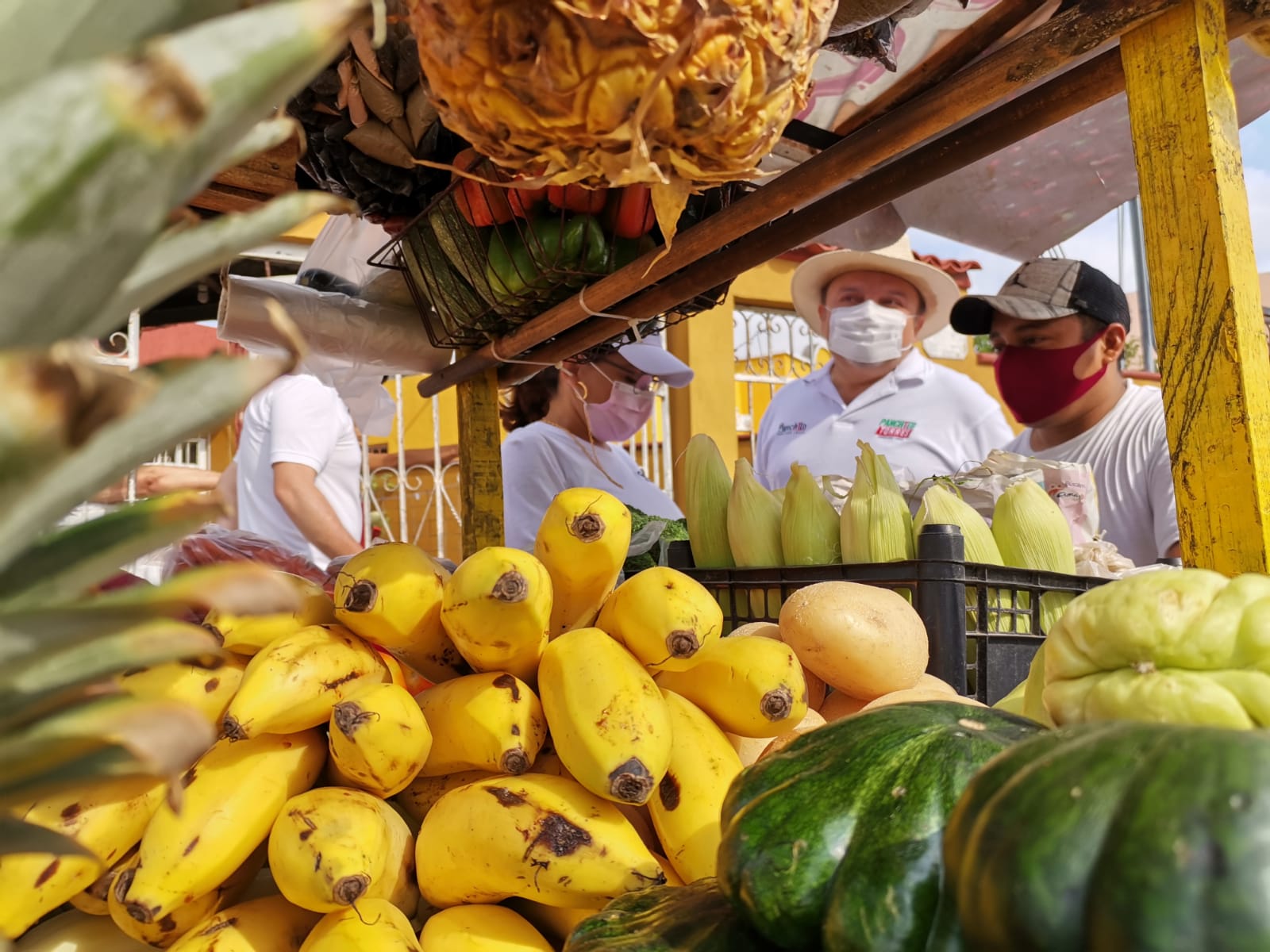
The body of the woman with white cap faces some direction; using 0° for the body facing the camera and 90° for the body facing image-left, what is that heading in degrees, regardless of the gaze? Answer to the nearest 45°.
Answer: approximately 315°

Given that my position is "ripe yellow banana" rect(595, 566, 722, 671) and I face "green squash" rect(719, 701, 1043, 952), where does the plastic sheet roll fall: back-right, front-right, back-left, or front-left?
back-right

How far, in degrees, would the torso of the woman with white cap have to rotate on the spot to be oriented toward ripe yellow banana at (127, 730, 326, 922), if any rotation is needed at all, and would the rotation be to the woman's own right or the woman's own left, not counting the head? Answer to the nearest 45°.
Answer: approximately 45° to the woman's own right

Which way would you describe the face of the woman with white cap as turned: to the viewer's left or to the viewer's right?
to the viewer's right

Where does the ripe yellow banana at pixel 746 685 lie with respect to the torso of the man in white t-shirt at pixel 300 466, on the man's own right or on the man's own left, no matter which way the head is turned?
on the man's own right
